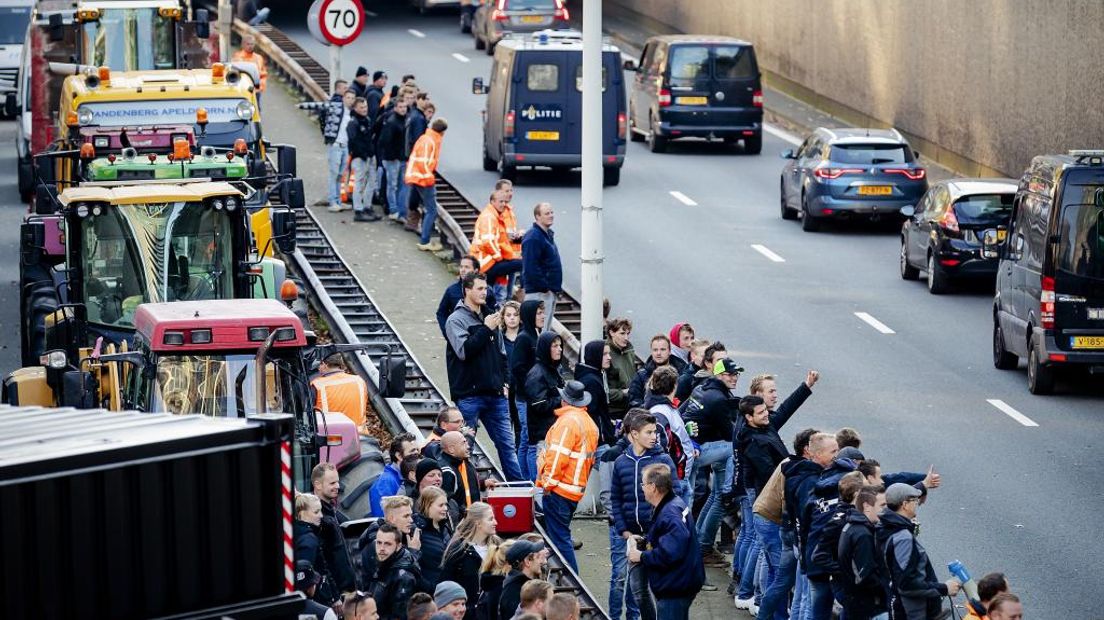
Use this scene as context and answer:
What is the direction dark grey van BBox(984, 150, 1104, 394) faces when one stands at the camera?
facing away from the viewer

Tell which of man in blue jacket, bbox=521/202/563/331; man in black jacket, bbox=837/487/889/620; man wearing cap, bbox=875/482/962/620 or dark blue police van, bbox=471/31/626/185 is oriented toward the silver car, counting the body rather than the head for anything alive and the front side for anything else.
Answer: the dark blue police van

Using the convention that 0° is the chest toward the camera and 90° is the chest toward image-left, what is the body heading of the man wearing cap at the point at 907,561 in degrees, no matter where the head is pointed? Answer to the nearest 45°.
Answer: approximately 270°

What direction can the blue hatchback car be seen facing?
away from the camera

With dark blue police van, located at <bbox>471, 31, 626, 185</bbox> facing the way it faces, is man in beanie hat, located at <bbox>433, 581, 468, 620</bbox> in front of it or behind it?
behind
